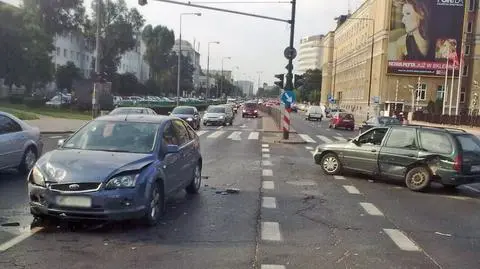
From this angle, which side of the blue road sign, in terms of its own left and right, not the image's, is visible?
front

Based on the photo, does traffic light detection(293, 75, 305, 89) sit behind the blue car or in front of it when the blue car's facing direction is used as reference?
behind

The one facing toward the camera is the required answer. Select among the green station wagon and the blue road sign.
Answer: the blue road sign

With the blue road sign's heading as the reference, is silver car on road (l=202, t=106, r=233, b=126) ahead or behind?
behind

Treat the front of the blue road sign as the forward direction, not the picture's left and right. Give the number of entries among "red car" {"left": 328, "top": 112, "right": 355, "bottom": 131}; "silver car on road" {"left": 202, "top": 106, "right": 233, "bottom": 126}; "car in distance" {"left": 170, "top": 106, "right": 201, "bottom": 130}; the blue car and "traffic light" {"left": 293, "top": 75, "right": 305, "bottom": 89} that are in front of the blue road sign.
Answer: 1

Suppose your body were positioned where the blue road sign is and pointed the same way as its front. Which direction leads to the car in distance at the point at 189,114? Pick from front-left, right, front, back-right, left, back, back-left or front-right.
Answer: back-right

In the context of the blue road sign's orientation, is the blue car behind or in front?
in front
